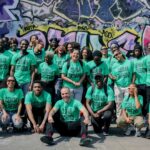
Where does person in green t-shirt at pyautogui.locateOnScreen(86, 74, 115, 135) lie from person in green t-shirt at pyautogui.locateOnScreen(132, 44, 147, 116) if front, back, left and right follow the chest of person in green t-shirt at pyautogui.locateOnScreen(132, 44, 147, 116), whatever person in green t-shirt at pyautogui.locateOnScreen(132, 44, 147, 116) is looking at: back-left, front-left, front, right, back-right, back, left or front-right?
front-right

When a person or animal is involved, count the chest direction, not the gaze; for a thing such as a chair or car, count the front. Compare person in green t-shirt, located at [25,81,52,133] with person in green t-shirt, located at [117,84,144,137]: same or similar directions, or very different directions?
same or similar directions

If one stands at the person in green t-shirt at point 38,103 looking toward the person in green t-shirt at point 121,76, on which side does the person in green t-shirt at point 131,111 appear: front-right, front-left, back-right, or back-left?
front-right

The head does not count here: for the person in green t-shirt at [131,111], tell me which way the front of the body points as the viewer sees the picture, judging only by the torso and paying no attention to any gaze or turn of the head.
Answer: toward the camera

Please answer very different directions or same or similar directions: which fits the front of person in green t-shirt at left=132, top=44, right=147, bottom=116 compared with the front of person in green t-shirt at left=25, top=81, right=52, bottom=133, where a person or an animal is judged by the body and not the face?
same or similar directions

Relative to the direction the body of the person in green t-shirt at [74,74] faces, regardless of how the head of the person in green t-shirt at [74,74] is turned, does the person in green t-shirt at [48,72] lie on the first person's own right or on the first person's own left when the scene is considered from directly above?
on the first person's own right

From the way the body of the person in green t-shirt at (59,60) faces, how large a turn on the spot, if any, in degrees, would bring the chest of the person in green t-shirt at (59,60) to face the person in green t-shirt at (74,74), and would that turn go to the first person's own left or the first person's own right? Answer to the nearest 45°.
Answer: approximately 45° to the first person's own left

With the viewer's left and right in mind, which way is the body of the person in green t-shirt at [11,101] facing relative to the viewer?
facing the viewer

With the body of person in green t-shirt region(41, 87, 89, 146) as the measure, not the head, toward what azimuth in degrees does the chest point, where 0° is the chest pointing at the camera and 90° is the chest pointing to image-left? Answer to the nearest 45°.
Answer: approximately 0°

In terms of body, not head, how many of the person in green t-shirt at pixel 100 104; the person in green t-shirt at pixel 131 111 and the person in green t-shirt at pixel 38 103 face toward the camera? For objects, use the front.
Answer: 3

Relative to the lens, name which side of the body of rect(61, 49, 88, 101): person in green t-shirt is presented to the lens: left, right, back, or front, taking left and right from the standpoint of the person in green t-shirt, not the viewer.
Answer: front
